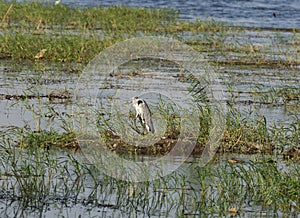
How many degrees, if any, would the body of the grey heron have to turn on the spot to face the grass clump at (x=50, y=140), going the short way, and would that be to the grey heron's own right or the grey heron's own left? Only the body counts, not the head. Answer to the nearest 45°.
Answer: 0° — it already faces it

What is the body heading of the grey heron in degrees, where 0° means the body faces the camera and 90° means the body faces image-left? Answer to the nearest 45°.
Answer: approximately 90°
